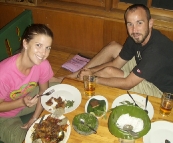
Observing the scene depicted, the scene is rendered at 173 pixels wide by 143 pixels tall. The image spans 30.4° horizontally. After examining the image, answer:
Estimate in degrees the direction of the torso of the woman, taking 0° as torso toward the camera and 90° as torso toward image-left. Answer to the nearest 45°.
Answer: approximately 315°

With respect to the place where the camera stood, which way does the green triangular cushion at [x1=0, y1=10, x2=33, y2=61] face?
facing the viewer and to the right of the viewer

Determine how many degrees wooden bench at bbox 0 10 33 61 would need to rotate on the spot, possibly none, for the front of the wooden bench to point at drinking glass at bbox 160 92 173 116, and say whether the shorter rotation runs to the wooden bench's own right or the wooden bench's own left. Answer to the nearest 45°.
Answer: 0° — it already faces it

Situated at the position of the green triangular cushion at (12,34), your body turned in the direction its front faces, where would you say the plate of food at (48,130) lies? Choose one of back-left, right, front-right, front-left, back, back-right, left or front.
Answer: front-right

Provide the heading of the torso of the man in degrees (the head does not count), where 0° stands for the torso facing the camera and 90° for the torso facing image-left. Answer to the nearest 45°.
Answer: approximately 45°

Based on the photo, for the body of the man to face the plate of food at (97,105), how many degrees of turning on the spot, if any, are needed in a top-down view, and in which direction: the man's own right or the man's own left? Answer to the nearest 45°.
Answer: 0° — they already face it

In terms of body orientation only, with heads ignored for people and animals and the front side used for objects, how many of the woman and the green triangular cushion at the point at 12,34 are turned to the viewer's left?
0

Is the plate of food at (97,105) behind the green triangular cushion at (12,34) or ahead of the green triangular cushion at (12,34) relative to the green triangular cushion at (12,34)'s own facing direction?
ahead

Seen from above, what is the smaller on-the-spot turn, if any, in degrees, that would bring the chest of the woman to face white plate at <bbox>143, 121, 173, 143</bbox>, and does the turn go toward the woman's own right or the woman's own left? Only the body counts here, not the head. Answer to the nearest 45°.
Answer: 0° — they already face it
